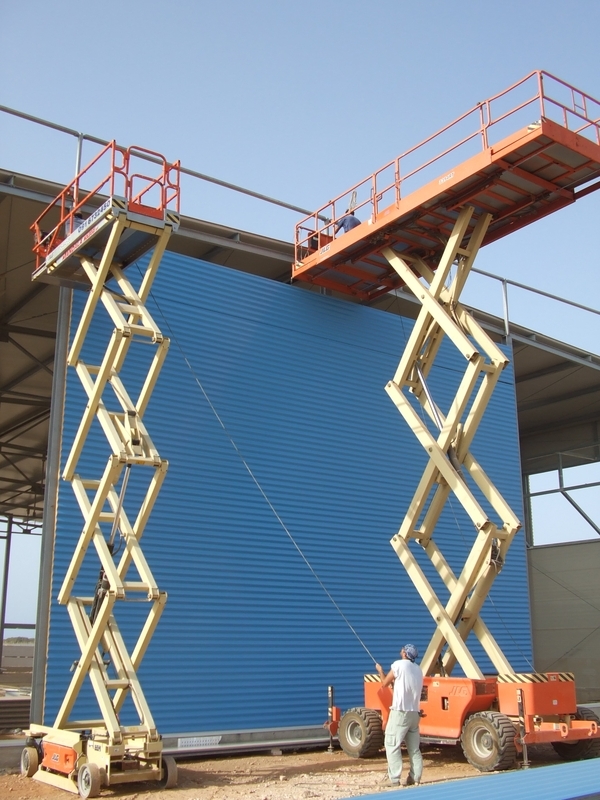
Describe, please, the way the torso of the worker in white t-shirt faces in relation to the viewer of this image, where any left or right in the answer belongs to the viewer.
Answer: facing away from the viewer and to the left of the viewer
